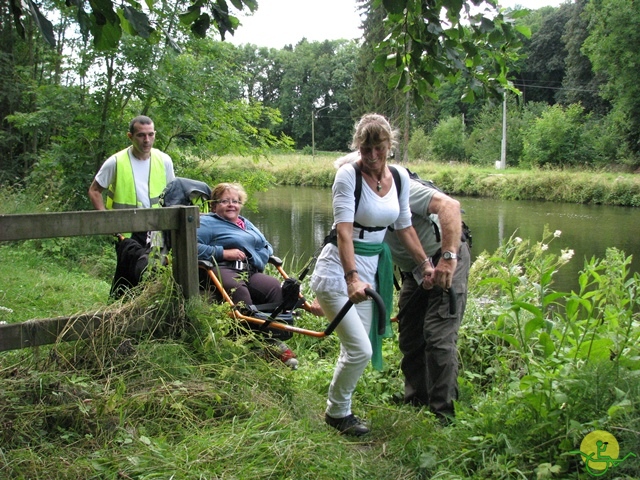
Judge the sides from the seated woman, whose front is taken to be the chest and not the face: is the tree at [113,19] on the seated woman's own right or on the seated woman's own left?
on the seated woman's own right

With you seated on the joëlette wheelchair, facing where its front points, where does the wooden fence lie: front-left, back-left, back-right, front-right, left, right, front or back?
right

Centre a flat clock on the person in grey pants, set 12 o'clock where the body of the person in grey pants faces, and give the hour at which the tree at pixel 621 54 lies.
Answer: The tree is roughly at 5 o'clock from the person in grey pants.

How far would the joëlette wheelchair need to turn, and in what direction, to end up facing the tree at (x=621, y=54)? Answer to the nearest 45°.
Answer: approximately 90° to its left

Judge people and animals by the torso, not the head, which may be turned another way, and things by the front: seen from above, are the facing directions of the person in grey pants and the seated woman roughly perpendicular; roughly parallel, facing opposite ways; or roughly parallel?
roughly perpendicular

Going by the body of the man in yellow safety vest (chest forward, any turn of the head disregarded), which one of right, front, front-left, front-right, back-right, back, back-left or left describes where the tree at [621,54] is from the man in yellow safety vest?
left

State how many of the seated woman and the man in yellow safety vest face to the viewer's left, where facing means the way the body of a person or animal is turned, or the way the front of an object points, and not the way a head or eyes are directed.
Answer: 0

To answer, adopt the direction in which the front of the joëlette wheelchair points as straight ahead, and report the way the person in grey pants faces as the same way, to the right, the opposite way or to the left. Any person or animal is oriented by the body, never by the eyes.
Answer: to the right

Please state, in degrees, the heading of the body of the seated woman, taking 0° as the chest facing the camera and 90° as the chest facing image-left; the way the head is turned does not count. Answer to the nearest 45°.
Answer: approximately 315°

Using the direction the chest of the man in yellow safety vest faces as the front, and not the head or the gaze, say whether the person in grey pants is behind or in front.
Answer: in front
